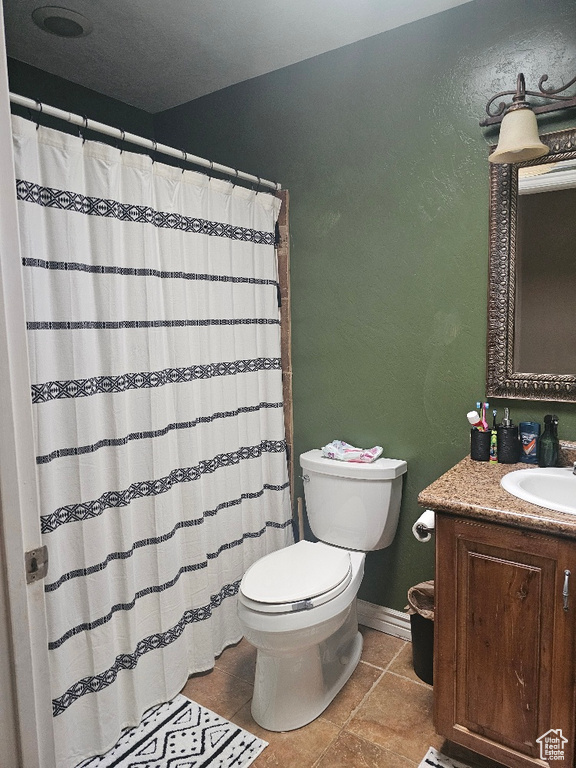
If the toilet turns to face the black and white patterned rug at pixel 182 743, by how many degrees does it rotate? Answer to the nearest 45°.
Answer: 0° — it already faces it

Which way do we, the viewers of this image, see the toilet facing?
facing the viewer and to the left of the viewer

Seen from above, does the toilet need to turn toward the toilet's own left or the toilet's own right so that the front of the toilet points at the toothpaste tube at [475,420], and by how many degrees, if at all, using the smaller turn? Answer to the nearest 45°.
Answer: approximately 135° to the toilet's own left

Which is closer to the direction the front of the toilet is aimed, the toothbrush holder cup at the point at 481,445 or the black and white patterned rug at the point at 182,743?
the black and white patterned rug

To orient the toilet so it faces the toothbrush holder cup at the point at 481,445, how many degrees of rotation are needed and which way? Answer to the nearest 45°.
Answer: approximately 135° to its left
